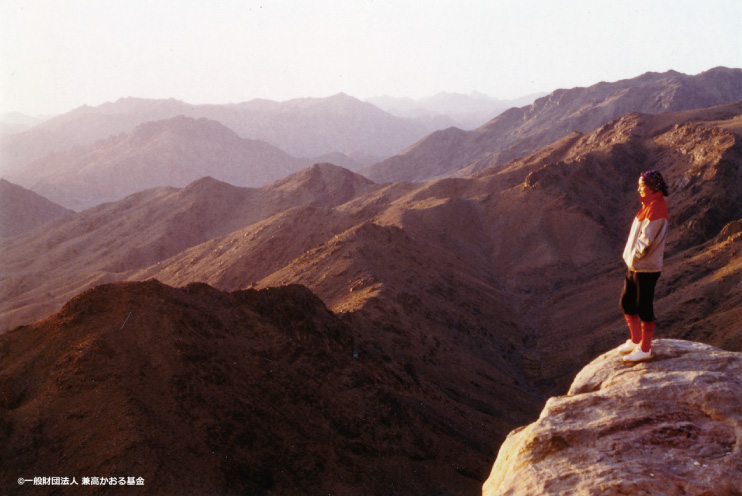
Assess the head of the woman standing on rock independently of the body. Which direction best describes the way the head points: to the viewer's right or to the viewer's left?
to the viewer's left

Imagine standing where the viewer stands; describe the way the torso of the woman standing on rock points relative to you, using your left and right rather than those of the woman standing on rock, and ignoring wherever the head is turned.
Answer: facing to the left of the viewer
